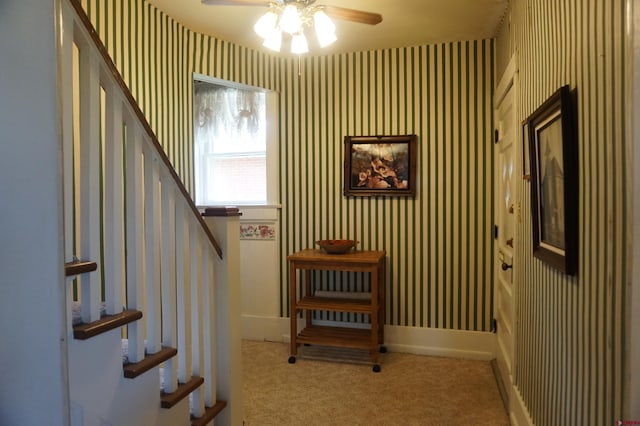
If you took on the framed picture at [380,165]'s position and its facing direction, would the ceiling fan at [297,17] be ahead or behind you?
ahead

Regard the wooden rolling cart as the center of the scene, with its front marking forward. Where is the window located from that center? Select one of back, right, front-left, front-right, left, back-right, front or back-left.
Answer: back-right

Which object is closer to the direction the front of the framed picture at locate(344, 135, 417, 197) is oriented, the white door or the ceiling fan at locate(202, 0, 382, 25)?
the ceiling fan

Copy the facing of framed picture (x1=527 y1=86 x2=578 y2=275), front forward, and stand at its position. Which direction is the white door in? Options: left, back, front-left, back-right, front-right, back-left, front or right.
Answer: right

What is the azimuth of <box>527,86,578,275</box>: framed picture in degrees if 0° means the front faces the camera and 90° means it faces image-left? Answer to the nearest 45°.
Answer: approximately 90°

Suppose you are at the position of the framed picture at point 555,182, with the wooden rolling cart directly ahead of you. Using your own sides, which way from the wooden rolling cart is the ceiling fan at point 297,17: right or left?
left

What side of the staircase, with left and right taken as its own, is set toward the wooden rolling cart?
front

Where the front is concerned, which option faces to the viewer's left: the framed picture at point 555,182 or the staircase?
the framed picture

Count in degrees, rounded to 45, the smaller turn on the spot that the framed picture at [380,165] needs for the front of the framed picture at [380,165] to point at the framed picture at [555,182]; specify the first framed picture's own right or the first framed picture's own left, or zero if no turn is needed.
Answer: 0° — it already faces it

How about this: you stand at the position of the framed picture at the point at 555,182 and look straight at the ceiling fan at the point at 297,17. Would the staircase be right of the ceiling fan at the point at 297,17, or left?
left

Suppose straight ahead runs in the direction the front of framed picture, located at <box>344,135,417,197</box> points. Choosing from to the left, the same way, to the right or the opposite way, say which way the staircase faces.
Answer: the opposite way

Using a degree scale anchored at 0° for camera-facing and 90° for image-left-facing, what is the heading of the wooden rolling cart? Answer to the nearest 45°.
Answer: approximately 0°
